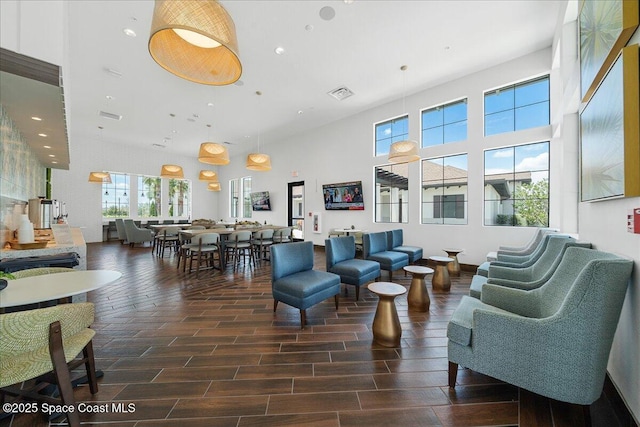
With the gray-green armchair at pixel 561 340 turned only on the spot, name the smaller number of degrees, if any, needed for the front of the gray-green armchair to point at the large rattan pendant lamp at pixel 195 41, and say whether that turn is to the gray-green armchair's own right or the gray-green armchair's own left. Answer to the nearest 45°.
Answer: approximately 45° to the gray-green armchair's own left

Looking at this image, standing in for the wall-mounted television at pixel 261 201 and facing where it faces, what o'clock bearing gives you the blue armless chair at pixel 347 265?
The blue armless chair is roughly at 10 o'clock from the wall-mounted television.

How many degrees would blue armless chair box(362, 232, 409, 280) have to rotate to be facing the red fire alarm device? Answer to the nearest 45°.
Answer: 0° — it already faces it

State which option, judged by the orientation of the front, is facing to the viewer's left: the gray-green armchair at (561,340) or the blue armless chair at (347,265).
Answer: the gray-green armchair

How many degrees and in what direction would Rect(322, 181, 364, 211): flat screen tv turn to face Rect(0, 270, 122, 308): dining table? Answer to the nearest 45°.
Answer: approximately 45° to its left

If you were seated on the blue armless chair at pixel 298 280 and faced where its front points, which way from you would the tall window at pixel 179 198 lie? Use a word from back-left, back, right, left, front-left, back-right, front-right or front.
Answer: back

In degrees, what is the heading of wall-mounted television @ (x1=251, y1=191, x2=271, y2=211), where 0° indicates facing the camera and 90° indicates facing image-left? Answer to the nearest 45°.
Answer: approximately 45°

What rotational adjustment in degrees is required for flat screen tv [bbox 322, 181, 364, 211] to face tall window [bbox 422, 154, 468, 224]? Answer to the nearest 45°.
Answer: approximately 90° to its left

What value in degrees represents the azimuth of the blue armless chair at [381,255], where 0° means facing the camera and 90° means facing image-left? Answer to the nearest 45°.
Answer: approximately 315°

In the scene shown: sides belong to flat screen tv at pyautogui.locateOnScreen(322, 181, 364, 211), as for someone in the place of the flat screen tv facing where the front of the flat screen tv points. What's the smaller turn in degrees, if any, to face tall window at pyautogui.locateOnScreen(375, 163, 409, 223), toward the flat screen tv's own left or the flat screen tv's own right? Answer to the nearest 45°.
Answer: approximately 90° to the flat screen tv's own left

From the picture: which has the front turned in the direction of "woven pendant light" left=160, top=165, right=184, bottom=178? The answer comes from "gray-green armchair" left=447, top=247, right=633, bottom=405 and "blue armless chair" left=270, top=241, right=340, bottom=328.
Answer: the gray-green armchair

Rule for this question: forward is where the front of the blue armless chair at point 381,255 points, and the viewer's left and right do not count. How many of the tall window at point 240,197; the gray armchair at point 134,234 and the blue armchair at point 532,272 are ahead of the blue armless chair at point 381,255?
1

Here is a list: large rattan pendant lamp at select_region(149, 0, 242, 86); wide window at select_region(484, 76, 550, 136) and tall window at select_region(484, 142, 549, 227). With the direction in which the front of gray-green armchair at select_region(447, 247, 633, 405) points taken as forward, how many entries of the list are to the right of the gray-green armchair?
2

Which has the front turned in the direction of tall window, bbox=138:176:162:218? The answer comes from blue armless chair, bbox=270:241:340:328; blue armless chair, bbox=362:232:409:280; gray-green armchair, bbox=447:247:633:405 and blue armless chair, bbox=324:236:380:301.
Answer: the gray-green armchair
